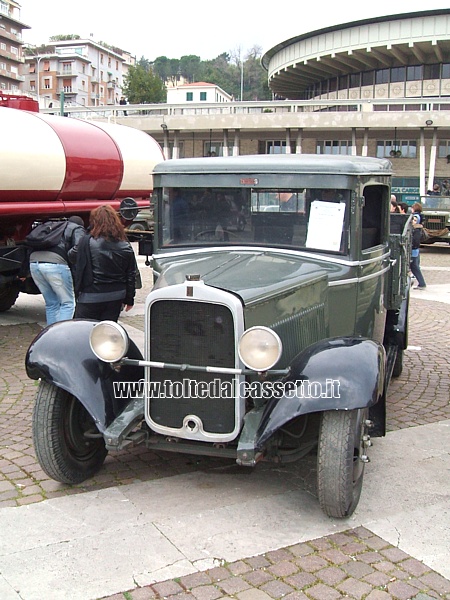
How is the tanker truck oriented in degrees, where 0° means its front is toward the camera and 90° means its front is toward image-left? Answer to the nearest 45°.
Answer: approximately 45°

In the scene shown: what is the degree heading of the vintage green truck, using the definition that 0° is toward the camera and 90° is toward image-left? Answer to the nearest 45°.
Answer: approximately 45°

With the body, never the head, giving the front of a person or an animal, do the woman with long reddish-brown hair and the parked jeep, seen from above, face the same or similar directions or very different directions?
very different directions

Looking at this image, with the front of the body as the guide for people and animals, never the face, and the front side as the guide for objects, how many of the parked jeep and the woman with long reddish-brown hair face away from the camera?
1

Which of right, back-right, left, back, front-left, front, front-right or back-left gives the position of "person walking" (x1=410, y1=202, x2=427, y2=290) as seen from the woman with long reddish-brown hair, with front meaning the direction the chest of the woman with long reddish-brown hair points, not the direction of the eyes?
front-right

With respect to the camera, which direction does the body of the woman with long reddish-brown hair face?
away from the camera

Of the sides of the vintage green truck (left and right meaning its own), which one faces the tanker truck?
right

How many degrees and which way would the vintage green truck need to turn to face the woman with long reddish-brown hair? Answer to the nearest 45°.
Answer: approximately 90° to its right

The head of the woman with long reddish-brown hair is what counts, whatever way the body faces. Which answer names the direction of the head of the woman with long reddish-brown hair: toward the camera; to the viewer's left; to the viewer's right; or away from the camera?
away from the camera

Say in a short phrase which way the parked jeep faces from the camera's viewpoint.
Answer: facing the viewer

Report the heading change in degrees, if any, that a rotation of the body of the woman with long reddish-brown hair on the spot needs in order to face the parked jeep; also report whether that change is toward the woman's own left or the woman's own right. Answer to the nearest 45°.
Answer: approximately 45° to the woman's own right
